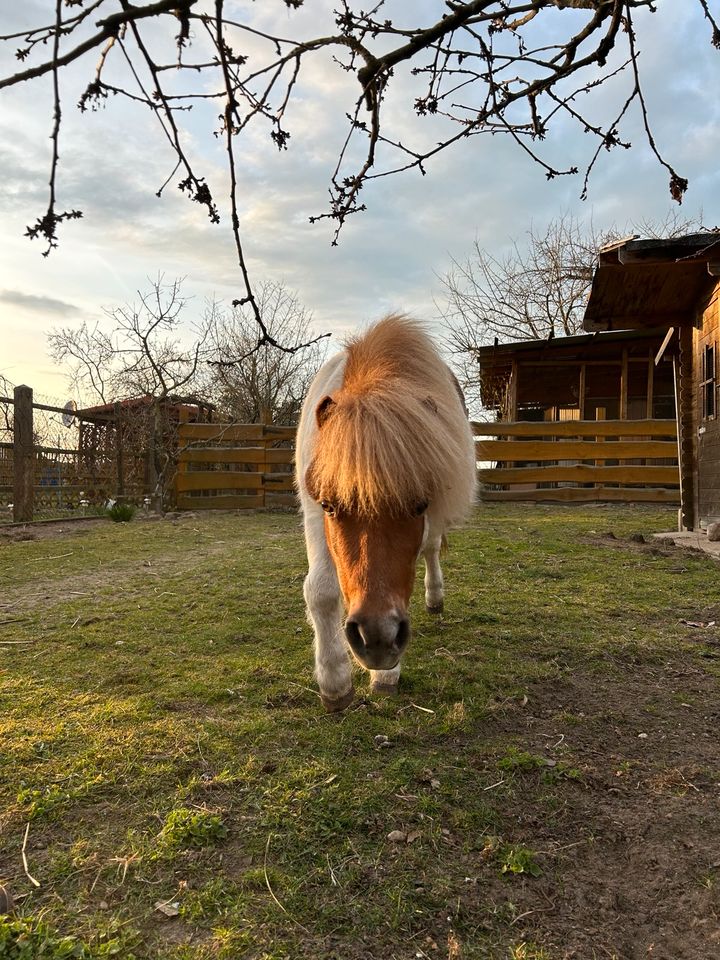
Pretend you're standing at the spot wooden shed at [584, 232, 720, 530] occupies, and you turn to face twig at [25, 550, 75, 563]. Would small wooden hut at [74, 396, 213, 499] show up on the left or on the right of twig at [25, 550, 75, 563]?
right

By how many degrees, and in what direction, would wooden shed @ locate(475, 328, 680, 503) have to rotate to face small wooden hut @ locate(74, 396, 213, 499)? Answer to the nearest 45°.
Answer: approximately 45° to its right

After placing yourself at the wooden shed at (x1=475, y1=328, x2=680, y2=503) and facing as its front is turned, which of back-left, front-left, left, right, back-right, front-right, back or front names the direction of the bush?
front-right

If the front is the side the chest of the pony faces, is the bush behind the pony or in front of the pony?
behind

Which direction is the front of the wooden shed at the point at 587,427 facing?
toward the camera

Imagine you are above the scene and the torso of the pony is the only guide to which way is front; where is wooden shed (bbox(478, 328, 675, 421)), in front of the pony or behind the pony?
behind

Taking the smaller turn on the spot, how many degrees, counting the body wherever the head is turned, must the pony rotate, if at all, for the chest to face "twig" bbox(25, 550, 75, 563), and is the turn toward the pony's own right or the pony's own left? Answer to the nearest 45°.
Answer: approximately 135° to the pony's own right

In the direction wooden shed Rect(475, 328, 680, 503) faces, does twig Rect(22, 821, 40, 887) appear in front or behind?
in front

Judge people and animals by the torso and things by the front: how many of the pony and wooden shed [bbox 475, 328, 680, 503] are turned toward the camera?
2

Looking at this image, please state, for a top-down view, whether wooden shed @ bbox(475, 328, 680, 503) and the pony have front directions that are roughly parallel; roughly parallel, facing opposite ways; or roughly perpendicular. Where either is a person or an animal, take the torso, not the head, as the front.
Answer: roughly parallel

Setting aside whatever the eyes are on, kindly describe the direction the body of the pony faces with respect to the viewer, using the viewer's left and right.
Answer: facing the viewer
